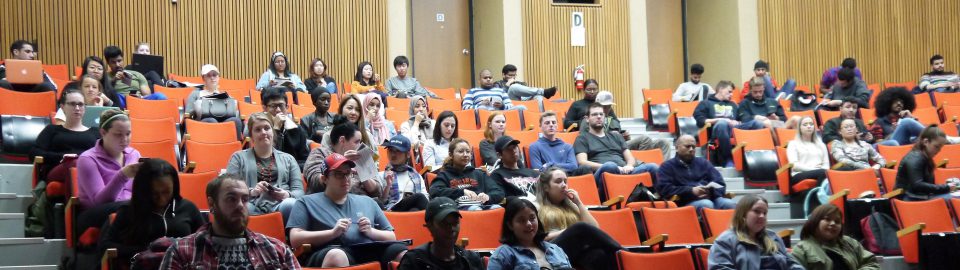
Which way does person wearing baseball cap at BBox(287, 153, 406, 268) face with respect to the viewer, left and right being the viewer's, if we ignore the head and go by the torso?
facing the viewer and to the right of the viewer

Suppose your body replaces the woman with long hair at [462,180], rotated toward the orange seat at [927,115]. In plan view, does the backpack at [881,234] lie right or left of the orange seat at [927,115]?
right

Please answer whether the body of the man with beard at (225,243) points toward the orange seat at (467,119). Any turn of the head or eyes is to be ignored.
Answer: no

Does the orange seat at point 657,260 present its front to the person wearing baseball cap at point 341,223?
no

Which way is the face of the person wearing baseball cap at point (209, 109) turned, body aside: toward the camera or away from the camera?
toward the camera

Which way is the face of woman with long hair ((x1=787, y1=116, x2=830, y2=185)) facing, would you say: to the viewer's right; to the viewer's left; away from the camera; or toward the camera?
toward the camera

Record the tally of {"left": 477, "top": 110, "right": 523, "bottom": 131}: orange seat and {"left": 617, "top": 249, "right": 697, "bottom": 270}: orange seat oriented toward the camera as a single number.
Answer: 2

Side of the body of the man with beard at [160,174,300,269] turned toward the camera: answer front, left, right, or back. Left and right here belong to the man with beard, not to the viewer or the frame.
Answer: front

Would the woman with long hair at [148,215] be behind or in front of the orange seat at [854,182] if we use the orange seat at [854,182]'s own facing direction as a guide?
in front

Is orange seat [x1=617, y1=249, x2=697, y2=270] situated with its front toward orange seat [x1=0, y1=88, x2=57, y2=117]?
no

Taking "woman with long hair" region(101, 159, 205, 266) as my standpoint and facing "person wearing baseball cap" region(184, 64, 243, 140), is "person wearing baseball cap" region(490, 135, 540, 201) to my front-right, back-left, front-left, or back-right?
front-right

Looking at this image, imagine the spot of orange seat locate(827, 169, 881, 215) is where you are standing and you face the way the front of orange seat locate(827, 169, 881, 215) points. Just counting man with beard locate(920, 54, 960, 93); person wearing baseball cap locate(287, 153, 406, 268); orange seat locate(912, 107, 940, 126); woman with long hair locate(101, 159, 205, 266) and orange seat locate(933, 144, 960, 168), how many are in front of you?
2

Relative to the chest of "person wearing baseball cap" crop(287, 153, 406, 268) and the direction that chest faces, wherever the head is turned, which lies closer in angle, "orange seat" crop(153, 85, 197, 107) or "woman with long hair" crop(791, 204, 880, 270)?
the woman with long hair

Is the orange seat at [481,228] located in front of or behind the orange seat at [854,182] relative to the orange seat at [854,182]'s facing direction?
in front

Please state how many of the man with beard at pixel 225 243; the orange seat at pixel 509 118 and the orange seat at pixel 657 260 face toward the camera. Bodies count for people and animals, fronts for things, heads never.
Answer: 3

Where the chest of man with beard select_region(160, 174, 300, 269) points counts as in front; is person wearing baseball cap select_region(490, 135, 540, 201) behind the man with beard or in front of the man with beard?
behind

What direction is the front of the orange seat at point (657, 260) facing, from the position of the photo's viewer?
facing the viewer
